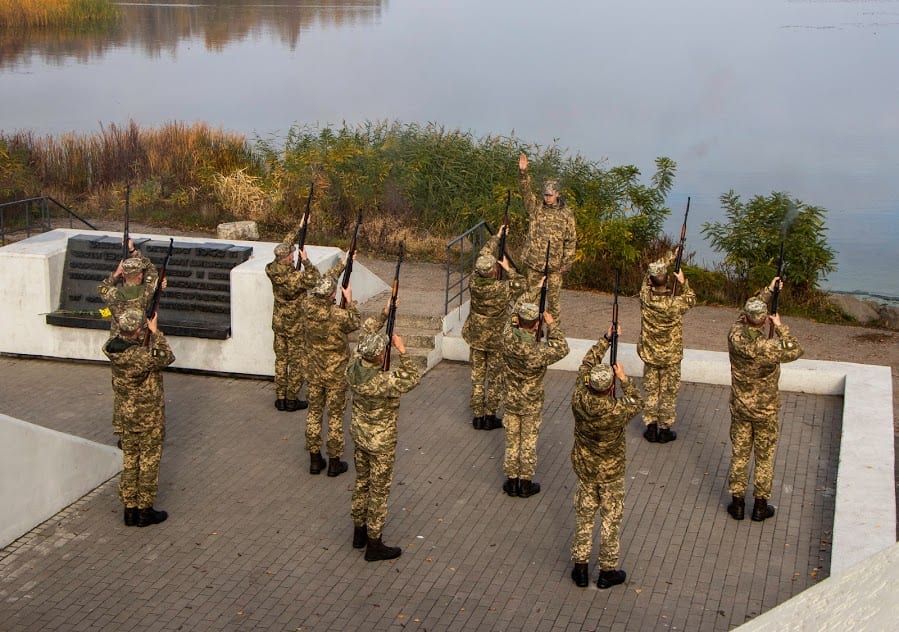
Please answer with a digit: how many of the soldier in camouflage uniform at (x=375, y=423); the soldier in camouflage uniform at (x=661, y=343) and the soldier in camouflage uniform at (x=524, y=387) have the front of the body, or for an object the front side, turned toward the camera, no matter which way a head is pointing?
0

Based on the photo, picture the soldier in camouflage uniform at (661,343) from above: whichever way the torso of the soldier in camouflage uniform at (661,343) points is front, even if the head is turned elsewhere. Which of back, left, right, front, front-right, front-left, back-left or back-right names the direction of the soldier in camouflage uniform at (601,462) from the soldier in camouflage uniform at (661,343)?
back

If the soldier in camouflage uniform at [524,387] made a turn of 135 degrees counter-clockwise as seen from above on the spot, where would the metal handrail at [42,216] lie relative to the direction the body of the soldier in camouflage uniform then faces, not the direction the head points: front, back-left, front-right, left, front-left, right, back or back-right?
right

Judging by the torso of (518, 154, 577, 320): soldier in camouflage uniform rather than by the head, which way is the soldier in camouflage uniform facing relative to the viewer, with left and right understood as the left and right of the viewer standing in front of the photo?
facing the viewer

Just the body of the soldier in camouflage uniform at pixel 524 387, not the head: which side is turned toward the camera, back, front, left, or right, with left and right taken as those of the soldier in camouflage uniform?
back

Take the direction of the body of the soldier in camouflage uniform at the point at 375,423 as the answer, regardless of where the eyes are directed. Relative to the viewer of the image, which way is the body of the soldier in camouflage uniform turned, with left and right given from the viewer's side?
facing away from the viewer and to the right of the viewer

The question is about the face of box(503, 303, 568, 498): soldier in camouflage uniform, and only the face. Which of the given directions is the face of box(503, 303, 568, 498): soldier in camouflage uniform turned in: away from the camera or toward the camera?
away from the camera

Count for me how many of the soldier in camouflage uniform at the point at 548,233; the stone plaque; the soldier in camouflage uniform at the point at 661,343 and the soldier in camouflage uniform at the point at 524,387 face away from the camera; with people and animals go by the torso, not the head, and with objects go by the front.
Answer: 2

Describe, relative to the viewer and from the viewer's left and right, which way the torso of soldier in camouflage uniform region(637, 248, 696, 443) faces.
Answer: facing away from the viewer

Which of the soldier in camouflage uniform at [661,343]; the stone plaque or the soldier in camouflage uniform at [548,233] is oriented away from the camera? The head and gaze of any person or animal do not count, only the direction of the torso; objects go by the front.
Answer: the soldier in camouflage uniform at [661,343]

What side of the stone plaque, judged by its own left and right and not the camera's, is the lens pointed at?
front

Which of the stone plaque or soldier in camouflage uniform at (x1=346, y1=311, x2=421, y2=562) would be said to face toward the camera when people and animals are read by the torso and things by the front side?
the stone plaque

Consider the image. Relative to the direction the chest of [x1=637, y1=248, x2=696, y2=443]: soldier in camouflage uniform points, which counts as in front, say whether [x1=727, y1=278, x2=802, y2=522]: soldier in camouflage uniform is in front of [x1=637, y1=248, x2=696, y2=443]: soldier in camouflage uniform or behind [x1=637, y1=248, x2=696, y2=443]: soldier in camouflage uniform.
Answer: behind

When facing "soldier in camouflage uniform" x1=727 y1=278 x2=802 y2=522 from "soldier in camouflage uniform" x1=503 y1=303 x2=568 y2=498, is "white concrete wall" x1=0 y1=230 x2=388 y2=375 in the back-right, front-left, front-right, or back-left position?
back-left

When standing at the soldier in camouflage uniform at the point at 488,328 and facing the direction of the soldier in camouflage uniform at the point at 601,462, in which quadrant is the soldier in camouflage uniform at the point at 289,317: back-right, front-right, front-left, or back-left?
back-right

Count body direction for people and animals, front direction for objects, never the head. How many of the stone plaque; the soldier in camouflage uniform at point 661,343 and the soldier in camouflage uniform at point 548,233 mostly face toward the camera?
2

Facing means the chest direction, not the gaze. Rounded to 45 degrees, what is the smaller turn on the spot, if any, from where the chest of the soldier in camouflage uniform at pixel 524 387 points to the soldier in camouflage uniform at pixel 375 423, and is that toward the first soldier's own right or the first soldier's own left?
approximately 135° to the first soldier's own left

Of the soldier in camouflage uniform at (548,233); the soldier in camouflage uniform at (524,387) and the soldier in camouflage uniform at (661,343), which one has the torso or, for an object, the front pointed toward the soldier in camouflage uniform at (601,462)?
the soldier in camouflage uniform at (548,233)
